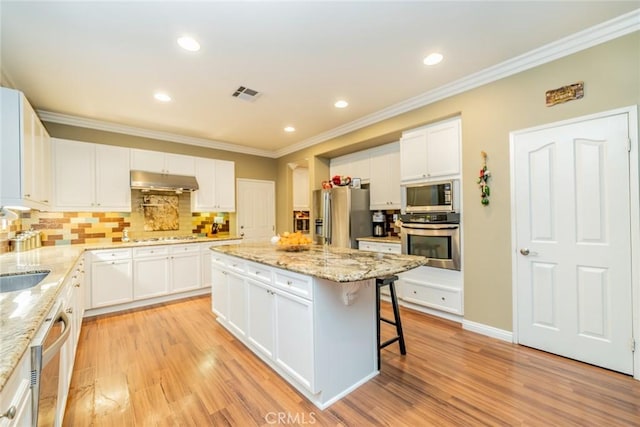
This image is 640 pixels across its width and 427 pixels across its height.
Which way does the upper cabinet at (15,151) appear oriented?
to the viewer's right

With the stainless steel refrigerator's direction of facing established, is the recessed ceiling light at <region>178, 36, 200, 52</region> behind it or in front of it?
in front

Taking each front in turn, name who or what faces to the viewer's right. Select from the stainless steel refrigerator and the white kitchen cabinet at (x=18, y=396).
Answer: the white kitchen cabinet

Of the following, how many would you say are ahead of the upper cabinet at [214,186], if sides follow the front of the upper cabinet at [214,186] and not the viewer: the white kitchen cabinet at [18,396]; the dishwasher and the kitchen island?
3

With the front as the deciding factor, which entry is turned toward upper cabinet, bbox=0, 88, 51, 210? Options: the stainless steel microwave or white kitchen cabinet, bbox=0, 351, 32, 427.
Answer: the stainless steel microwave

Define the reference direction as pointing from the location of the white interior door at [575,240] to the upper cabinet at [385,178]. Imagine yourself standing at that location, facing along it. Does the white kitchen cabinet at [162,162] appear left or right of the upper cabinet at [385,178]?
left

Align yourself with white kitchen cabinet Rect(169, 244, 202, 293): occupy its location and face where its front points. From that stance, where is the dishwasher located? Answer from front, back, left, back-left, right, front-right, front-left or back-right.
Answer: front

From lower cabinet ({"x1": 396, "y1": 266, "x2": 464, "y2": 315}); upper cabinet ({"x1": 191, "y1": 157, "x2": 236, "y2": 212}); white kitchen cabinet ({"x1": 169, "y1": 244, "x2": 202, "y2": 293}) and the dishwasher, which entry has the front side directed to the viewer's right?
the dishwasher

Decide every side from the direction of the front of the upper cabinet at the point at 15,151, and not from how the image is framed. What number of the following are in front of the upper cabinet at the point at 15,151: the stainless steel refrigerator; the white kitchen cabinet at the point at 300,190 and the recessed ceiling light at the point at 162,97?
3

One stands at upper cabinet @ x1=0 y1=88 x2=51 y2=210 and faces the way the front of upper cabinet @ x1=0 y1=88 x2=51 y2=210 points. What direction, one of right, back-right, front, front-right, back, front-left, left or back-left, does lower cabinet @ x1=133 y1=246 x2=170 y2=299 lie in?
front-left

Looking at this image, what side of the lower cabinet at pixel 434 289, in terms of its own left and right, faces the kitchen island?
front

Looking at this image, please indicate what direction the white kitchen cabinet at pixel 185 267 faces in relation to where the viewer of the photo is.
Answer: facing the viewer

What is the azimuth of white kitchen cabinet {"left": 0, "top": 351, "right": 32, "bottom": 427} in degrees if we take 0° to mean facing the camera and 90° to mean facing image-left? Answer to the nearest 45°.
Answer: approximately 270°

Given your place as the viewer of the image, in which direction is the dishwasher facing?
facing to the right of the viewer

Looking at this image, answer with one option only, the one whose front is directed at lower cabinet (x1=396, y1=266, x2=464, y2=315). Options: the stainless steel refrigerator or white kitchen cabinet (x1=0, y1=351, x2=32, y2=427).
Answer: the white kitchen cabinet

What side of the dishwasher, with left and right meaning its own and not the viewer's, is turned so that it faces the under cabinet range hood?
left
